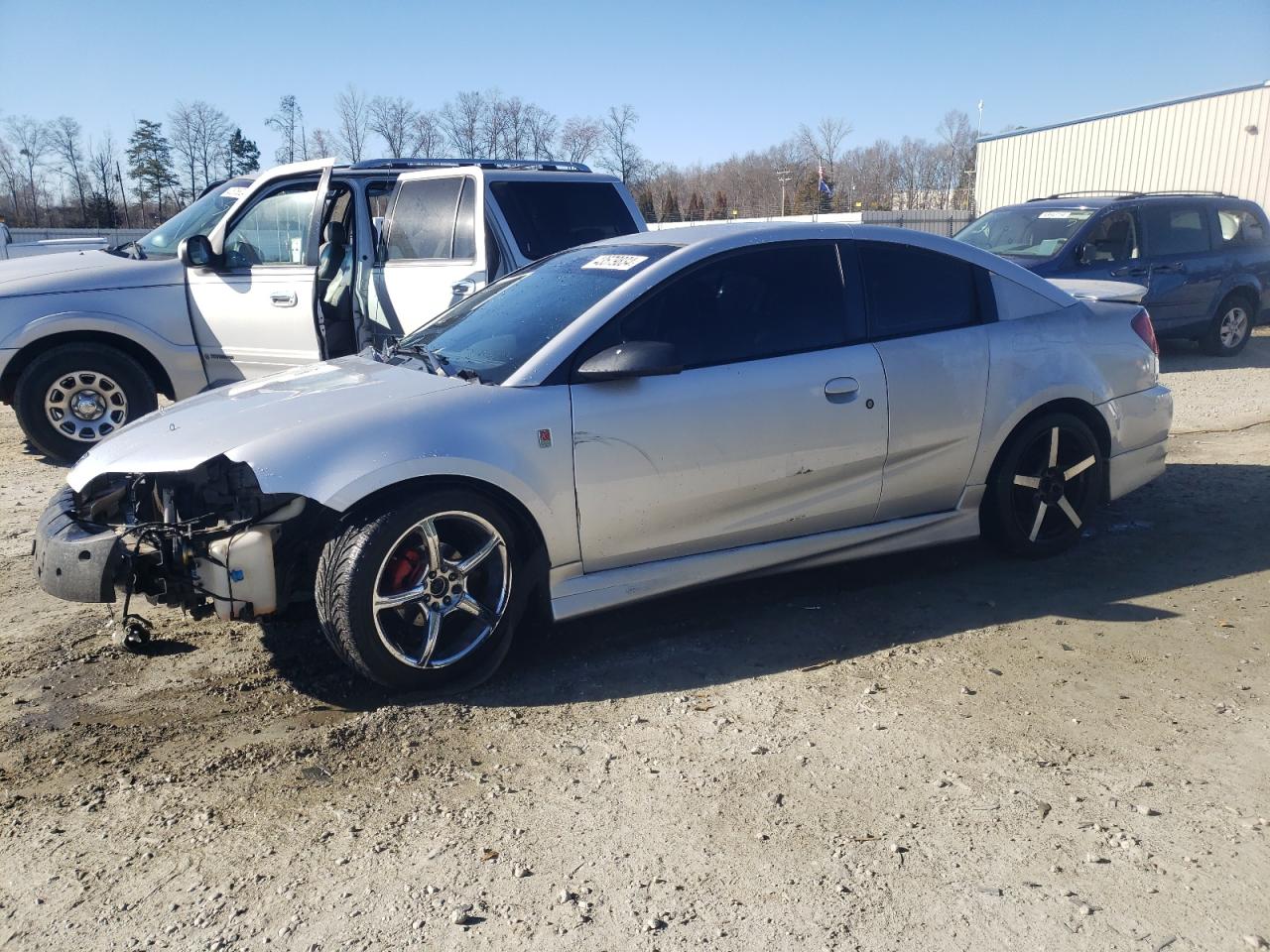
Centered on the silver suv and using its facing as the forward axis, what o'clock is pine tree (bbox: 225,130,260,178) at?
The pine tree is roughly at 3 o'clock from the silver suv.

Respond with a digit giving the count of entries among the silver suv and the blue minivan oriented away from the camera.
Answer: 0

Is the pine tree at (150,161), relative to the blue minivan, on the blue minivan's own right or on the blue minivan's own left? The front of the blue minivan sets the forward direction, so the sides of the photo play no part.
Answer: on the blue minivan's own right

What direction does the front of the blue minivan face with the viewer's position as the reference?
facing the viewer and to the left of the viewer

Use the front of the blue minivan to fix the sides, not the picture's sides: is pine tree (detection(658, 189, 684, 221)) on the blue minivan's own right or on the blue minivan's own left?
on the blue minivan's own right

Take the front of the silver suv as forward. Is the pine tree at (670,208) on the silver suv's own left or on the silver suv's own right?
on the silver suv's own right

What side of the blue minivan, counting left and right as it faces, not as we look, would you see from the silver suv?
front

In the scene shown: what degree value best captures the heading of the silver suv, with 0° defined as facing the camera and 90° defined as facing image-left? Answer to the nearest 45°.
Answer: approximately 90°

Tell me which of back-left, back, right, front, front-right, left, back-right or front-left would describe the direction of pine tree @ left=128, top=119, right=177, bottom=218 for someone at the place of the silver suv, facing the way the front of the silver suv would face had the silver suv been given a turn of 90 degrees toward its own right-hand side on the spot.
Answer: front
